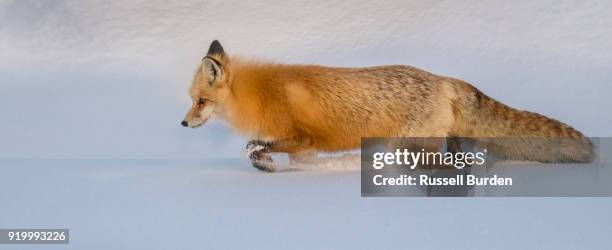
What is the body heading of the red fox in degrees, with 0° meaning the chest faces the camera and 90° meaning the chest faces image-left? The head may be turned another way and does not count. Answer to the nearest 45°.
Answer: approximately 90°
